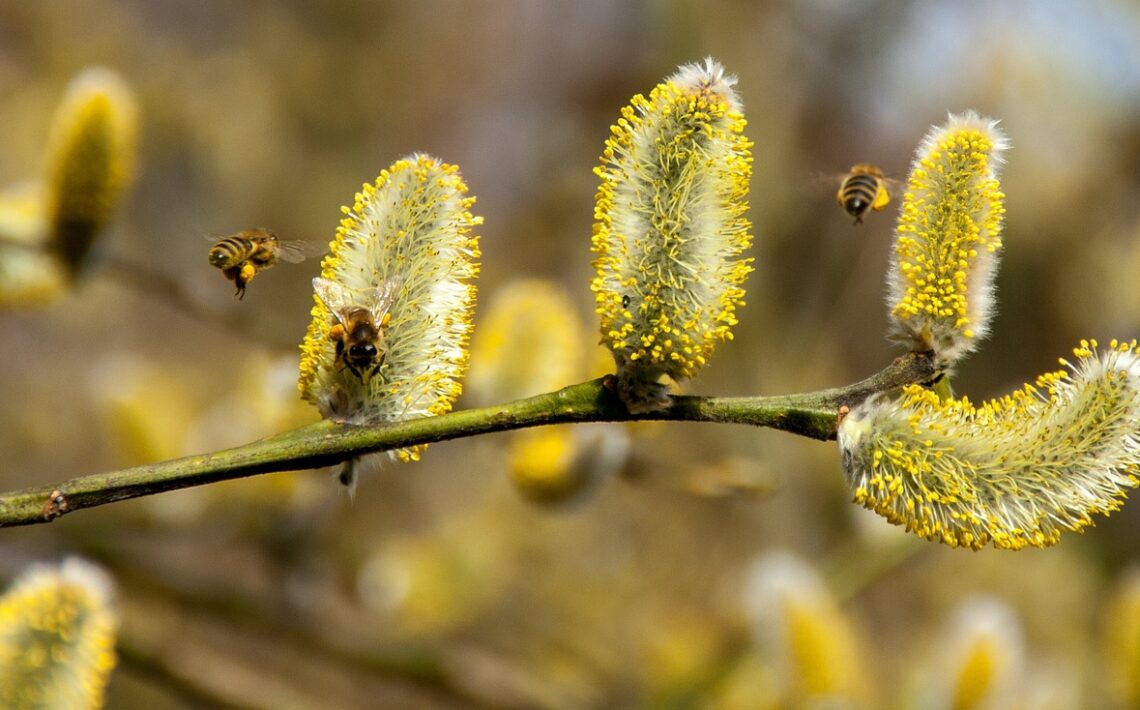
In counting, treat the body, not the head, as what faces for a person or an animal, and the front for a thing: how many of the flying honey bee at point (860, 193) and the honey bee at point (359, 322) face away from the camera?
1

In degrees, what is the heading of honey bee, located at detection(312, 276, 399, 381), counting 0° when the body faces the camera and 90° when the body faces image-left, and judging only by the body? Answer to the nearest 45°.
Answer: approximately 0°

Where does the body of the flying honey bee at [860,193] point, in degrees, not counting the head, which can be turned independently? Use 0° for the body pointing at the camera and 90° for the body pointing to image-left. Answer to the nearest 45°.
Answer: approximately 180°

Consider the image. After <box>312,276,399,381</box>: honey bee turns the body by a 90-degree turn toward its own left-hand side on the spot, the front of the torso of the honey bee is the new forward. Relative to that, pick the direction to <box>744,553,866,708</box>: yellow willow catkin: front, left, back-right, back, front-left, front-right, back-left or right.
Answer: front-left

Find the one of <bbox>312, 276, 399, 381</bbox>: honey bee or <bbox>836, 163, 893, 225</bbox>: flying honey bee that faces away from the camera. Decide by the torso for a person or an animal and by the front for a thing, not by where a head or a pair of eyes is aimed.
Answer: the flying honey bee

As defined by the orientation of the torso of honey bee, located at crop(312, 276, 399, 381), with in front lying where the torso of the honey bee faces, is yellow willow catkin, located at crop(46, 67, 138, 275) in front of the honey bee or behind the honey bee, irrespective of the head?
behind

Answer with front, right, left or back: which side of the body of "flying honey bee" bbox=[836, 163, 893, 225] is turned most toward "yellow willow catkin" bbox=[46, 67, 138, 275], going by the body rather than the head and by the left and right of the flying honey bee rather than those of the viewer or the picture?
left
